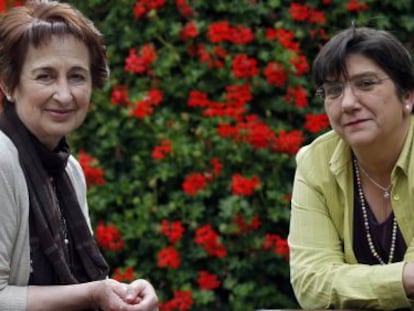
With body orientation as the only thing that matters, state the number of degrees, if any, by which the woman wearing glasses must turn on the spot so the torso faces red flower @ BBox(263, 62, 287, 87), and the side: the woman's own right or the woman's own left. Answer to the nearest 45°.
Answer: approximately 180°

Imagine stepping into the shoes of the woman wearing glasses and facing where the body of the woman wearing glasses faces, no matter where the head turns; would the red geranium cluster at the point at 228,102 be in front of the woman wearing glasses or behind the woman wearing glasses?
behind

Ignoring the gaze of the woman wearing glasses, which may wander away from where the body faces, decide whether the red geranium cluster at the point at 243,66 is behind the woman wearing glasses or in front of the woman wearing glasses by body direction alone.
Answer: behind

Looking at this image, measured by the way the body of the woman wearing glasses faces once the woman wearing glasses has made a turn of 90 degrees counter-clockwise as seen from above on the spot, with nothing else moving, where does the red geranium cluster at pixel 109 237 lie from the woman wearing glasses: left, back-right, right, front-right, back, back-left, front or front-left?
back-left

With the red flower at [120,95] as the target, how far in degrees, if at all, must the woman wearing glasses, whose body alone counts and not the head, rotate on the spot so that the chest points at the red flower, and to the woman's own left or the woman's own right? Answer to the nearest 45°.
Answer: approximately 135° to the woman's own right

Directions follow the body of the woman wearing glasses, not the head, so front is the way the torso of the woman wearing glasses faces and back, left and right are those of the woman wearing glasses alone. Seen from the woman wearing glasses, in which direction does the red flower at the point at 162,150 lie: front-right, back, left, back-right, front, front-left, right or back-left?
back-right

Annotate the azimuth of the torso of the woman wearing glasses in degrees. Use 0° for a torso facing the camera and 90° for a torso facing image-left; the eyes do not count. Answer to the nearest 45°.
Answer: approximately 0°

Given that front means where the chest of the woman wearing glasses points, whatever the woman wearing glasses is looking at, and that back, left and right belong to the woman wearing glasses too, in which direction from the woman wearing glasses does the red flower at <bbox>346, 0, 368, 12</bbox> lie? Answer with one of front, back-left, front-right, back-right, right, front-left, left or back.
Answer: back

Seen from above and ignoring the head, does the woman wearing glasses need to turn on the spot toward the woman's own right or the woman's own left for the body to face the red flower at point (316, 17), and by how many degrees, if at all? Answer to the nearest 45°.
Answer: approximately 180°
